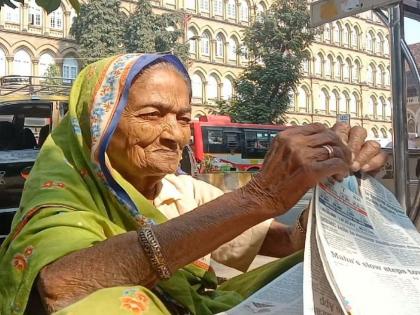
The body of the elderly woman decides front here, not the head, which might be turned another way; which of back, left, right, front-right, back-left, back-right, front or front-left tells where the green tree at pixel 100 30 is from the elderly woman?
back-left

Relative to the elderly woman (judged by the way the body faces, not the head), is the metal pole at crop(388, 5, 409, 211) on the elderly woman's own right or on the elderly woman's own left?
on the elderly woman's own left

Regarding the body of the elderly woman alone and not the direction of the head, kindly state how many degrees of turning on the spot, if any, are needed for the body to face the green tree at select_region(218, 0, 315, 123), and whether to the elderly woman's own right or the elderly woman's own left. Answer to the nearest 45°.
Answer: approximately 135° to the elderly woman's own left

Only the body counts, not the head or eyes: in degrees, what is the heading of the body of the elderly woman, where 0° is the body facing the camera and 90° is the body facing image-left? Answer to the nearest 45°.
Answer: approximately 315°

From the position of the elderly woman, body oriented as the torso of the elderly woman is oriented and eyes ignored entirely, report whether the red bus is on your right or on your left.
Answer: on your left

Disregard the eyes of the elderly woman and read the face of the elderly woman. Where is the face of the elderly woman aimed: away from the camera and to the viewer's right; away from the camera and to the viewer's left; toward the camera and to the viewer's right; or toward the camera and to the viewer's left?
toward the camera and to the viewer's right

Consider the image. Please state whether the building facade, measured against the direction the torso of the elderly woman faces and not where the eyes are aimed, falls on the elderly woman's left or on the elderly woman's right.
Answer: on the elderly woman's left
